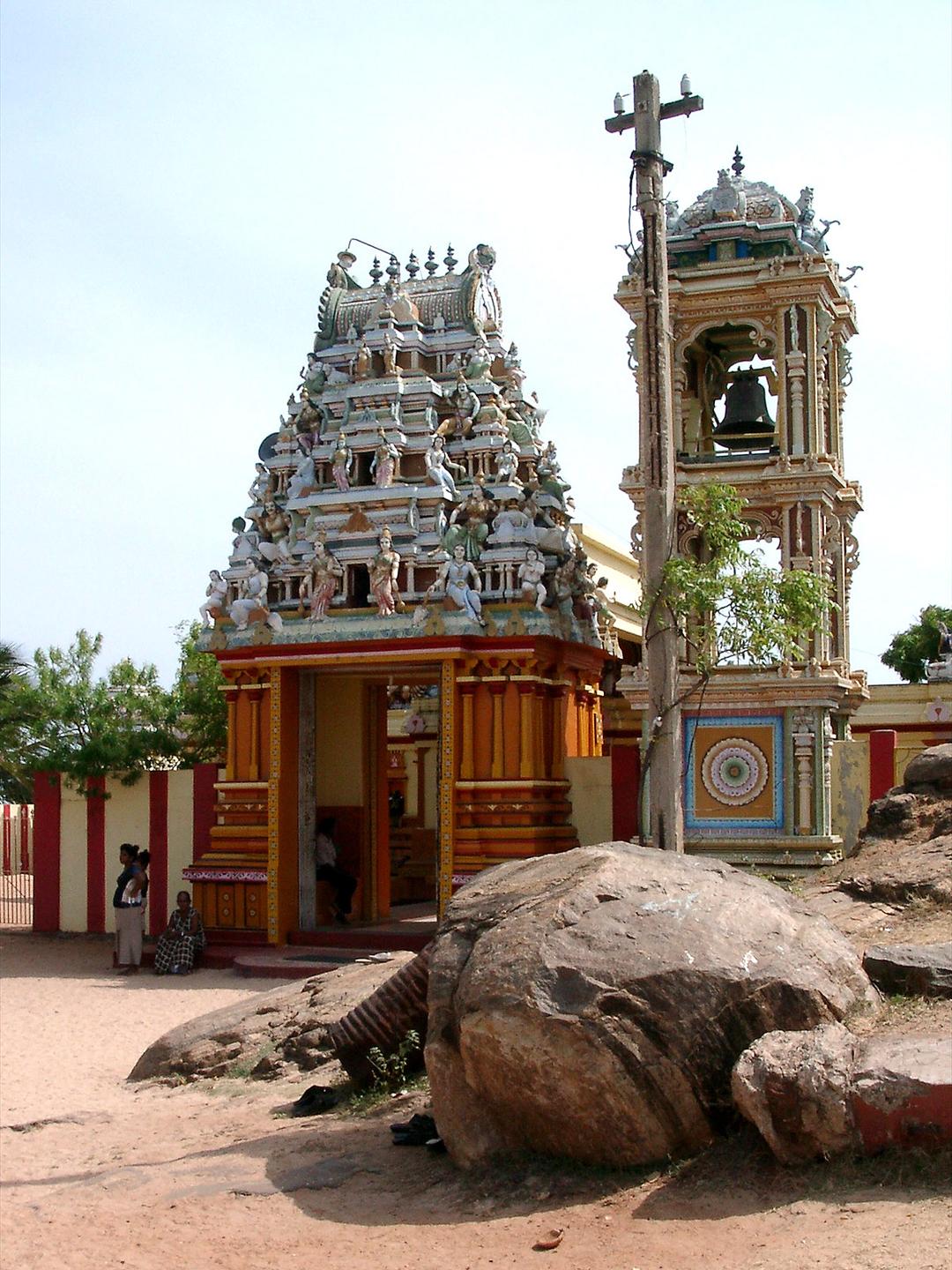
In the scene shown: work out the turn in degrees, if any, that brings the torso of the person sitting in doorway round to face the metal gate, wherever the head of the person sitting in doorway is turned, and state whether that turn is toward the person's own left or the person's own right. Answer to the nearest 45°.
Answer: approximately 135° to the person's own left

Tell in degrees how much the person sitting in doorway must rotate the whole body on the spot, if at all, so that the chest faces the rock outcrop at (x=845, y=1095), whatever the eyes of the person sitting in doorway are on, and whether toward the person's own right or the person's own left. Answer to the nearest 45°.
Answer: approximately 90° to the person's own right

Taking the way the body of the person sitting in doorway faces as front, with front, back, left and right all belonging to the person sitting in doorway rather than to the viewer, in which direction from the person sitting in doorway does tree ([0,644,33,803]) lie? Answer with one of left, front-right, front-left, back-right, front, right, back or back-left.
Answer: back-left

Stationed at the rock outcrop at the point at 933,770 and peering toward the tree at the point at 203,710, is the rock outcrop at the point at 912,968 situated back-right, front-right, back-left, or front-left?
back-left

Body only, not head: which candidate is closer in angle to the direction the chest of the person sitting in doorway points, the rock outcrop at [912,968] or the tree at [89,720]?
the rock outcrop

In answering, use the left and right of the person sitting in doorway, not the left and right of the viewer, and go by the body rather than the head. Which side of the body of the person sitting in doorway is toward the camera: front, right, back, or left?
right
